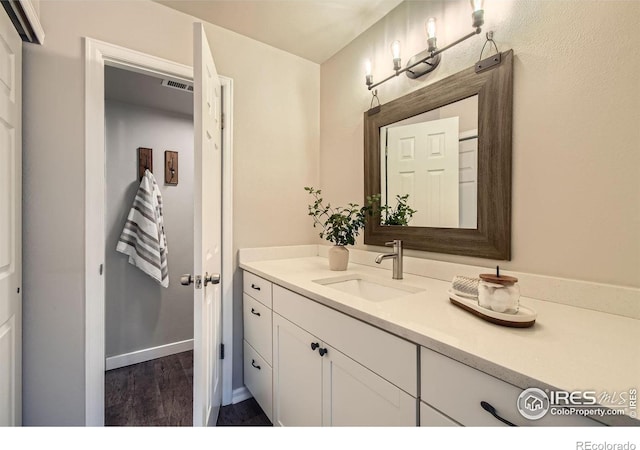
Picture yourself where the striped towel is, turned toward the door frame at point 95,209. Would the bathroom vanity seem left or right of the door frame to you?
left

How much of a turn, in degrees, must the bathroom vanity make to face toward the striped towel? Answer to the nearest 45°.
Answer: approximately 45° to its right

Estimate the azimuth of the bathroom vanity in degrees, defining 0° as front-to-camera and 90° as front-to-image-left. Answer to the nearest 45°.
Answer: approximately 45°

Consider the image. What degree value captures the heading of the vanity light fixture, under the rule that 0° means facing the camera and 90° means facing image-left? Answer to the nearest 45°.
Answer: approximately 45°
